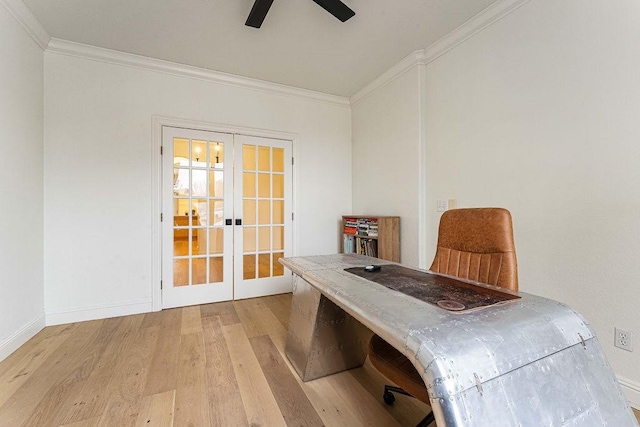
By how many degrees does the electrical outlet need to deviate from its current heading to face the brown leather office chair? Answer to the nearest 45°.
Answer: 0° — it already faces it

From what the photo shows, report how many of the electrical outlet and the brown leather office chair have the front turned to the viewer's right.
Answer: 0

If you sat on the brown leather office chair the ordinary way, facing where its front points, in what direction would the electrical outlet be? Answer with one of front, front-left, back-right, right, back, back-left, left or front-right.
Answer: back

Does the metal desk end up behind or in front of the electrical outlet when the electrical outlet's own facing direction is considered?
in front

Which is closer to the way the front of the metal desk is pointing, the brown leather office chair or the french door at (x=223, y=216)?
the brown leather office chair

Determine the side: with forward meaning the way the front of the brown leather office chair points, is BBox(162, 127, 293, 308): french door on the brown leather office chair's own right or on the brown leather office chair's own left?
on the brown leather office chair's own right

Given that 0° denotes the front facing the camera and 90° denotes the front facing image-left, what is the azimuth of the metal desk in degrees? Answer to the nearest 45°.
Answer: approximately 225°

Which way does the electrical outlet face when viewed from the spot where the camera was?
facing the viewer and to the left of the viewer

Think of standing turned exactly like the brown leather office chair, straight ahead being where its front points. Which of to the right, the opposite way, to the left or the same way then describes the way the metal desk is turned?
the opposite way
